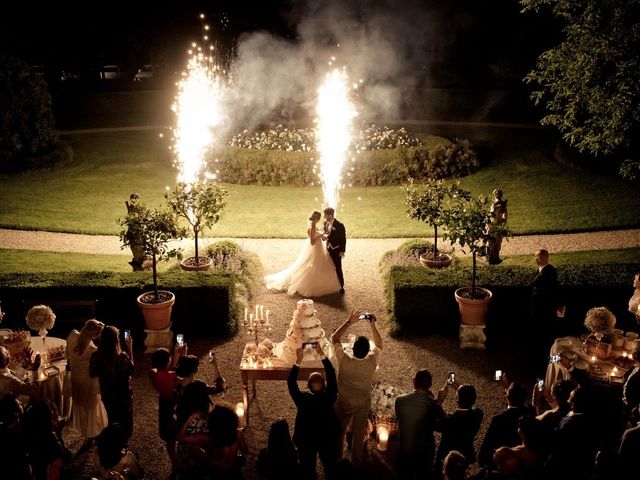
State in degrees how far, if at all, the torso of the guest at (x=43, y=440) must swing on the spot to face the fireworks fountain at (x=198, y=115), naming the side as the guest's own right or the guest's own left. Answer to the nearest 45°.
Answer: approximately 45° to the guest's own left

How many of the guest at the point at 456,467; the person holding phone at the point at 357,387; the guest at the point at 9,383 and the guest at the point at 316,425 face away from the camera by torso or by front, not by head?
3

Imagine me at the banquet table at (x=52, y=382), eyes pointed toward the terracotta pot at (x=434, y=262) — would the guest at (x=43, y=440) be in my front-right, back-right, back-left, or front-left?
back-right

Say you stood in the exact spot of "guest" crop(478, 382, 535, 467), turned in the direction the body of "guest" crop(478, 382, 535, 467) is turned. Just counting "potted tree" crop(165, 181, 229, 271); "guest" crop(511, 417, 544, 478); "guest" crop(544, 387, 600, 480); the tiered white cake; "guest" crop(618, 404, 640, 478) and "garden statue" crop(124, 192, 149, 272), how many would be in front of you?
3

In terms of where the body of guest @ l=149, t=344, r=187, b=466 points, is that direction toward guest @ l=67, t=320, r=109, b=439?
no

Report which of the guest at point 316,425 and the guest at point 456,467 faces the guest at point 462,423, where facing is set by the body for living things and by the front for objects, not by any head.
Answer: the guest at point 456,467

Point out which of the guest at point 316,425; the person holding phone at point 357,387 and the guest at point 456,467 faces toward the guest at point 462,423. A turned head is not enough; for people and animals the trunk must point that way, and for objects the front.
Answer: the guest at point 456,467

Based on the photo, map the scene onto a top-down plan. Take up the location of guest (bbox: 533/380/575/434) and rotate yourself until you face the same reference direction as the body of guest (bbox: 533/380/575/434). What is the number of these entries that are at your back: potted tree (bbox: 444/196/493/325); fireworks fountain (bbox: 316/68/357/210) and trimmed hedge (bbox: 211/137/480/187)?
0

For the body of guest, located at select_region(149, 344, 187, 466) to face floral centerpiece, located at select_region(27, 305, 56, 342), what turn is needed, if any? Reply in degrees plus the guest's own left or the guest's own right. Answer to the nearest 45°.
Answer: approximately 90° to the guest's own left

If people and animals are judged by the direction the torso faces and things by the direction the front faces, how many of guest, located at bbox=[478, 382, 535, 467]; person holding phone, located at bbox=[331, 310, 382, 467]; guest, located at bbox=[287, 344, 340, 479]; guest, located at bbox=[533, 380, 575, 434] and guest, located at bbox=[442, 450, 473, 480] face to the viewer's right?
0

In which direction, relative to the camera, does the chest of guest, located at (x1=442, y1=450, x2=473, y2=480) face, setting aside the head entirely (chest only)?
away from the camera

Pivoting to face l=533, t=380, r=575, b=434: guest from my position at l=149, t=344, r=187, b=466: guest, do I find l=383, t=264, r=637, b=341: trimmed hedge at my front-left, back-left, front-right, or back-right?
front-left

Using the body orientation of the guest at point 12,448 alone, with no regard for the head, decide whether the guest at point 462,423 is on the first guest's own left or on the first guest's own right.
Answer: on the first guest's own right

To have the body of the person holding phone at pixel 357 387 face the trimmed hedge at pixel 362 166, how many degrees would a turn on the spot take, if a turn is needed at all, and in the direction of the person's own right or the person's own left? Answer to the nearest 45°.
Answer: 0° — they already face it

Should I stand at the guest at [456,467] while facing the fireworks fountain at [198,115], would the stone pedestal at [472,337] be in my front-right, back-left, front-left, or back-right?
front-right

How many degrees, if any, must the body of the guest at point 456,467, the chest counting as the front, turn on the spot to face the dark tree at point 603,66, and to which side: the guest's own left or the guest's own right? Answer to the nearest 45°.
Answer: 0° — they already face it

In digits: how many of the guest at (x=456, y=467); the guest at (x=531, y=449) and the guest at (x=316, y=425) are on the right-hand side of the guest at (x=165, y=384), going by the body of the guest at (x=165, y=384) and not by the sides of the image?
3

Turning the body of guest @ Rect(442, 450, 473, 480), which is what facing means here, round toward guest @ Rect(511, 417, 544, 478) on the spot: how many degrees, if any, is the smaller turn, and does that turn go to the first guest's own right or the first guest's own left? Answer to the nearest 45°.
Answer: approximately 45° to the first guest's own right

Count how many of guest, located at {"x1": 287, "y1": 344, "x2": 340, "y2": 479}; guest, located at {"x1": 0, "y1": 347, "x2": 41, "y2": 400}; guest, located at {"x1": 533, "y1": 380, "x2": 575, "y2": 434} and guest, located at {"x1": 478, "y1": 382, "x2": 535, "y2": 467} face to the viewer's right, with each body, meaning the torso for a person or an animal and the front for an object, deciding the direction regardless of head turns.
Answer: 1

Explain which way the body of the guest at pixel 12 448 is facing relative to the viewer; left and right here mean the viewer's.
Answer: facing away from the viewer and to the right of the viewer

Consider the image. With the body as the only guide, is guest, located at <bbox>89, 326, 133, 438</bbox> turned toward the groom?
yes

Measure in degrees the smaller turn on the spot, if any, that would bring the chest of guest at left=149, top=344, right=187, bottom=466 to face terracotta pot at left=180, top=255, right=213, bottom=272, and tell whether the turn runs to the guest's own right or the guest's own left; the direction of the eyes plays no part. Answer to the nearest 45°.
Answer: approximately 45° to the guest's own left

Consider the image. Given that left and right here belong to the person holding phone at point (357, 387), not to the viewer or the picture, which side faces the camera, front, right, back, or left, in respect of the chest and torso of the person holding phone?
back

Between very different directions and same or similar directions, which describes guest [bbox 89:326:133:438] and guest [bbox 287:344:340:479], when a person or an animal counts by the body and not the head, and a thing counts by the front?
same or similar directions

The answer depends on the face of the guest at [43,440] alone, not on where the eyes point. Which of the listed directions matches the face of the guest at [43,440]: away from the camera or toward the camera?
away from the camera
